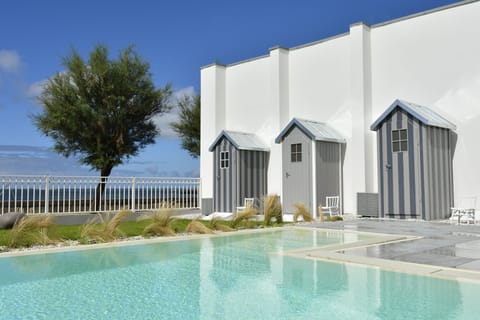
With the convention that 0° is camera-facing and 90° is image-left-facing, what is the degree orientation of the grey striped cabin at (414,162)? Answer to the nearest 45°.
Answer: approximately 45°

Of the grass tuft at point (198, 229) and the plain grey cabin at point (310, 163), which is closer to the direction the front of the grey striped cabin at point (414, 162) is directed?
the grass tuft

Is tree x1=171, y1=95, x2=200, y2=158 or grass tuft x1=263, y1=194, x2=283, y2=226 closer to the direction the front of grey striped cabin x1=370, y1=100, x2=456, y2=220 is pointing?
the grass tuft

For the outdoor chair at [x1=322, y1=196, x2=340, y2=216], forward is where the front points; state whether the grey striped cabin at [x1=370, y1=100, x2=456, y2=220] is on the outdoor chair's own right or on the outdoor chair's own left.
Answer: on the outdoor chair's own left

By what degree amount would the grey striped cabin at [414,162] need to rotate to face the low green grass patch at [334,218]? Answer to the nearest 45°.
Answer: approximately 45° to its right
